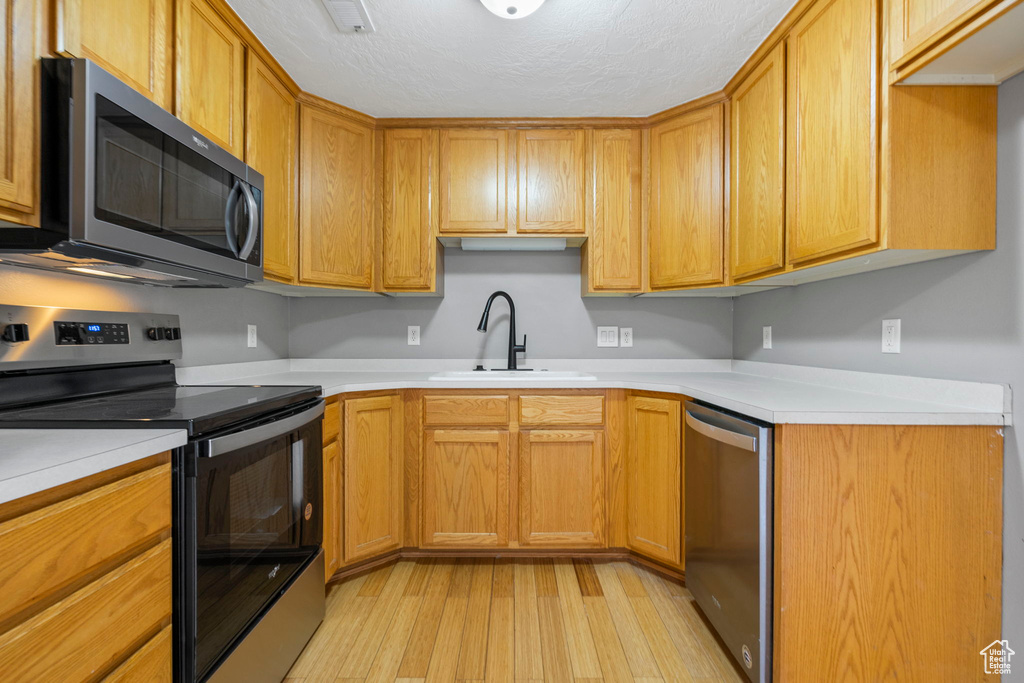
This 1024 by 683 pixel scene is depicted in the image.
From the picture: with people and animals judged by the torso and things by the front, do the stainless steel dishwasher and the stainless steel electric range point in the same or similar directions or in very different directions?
very different directions

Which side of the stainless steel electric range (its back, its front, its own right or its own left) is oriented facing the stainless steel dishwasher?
front

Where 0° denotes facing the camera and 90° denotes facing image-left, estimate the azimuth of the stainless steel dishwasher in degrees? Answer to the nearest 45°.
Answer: approximately 45°

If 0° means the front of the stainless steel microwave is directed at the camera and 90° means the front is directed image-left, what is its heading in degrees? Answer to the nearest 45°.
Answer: approximately 315°

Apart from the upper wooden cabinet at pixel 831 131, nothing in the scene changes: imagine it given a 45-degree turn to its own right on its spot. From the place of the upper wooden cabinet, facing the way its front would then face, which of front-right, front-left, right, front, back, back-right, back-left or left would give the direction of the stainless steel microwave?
front-left

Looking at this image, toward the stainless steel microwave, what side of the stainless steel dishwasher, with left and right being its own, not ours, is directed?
front

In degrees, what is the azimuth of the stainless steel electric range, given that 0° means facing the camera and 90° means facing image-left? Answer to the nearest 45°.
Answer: approximately 315°

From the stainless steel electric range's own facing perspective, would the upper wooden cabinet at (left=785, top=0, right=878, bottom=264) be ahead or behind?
ahead

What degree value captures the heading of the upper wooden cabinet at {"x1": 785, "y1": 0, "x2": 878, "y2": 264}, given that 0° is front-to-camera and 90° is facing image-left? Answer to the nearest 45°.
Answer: approximately 45°

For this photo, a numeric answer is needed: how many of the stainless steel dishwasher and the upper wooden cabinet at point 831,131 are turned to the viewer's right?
0

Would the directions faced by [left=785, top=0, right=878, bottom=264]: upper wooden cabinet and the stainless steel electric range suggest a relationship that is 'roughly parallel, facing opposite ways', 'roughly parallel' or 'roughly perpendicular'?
roughly parallel, facing opposite ways

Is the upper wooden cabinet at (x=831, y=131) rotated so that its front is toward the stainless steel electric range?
yes

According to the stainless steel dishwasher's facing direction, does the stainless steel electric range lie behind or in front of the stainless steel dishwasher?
in front
